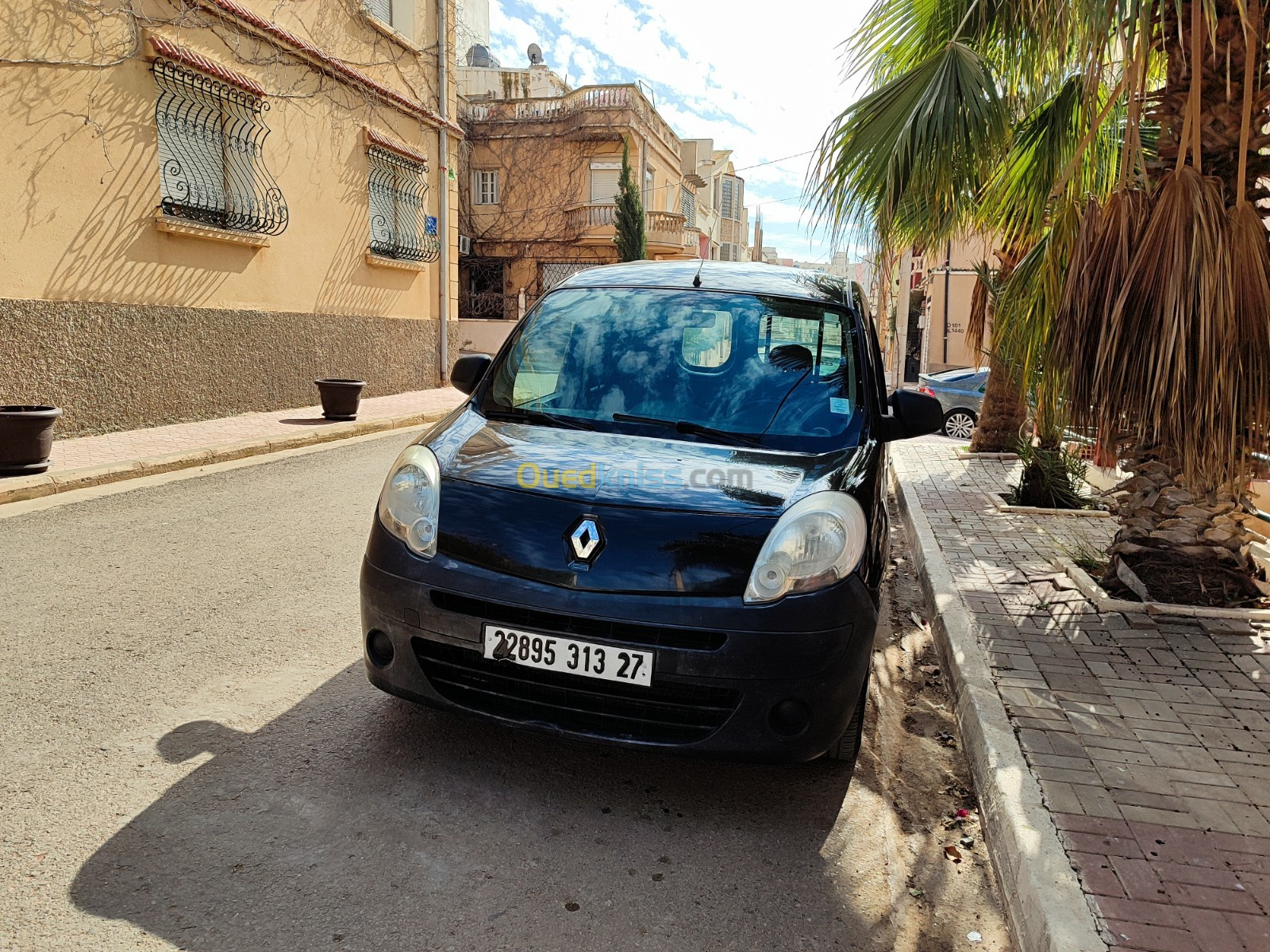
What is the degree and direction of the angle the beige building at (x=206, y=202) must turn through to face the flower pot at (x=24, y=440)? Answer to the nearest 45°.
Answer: approximately 45° to its right

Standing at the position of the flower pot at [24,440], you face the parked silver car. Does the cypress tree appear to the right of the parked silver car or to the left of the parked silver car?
left

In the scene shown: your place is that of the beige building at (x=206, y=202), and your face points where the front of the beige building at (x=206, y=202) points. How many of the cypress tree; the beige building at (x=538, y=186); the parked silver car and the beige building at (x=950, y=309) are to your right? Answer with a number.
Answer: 0

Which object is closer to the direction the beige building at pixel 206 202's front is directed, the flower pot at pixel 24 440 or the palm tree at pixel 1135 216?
the palm tree

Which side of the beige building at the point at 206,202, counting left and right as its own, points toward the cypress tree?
left

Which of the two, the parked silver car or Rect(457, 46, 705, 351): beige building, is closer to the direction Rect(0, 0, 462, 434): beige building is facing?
the parked silver car

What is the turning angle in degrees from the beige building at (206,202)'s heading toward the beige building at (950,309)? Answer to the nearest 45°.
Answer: approximately 90° to its left

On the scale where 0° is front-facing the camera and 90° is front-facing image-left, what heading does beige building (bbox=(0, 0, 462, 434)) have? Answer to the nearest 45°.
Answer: approximately 315°

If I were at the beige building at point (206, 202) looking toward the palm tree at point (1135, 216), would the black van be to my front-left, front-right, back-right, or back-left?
front-right

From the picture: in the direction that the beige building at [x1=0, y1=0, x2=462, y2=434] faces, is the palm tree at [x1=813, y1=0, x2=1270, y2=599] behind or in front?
in front

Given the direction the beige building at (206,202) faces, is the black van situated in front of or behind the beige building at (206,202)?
in front

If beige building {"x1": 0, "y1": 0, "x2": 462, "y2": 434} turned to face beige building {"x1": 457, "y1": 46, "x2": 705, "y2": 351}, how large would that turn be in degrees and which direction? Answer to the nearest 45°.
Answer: approximately 90° to its left

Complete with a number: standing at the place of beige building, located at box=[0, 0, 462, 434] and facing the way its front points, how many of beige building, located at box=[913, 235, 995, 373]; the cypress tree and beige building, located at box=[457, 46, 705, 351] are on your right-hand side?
0
